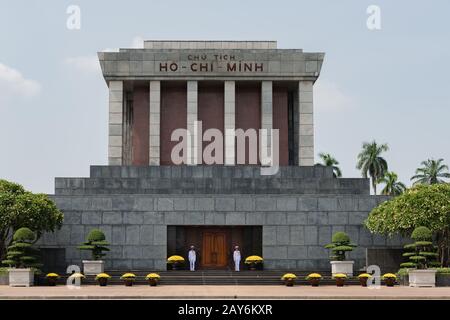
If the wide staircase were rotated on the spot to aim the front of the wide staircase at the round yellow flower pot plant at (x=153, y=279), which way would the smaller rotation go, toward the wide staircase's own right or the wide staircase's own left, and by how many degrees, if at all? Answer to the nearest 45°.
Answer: approximately 45° to the wide staircase's own right

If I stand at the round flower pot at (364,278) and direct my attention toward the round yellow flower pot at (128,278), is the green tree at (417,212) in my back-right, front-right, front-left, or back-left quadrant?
back-right

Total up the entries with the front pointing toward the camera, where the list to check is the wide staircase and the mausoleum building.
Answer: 2

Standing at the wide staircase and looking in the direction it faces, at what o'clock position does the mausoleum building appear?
The mausoleum building is roughly at 6 o'clock from the wide staircase.

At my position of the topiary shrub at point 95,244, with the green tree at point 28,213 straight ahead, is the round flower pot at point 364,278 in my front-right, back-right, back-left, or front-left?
back-left

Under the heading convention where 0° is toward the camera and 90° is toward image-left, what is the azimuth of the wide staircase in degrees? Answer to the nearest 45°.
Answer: approximately 0°

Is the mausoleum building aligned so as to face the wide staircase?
yes

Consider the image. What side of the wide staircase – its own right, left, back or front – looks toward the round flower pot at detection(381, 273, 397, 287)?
left

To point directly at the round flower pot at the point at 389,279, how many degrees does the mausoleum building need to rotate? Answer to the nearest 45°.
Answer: approximately 45° to its left
